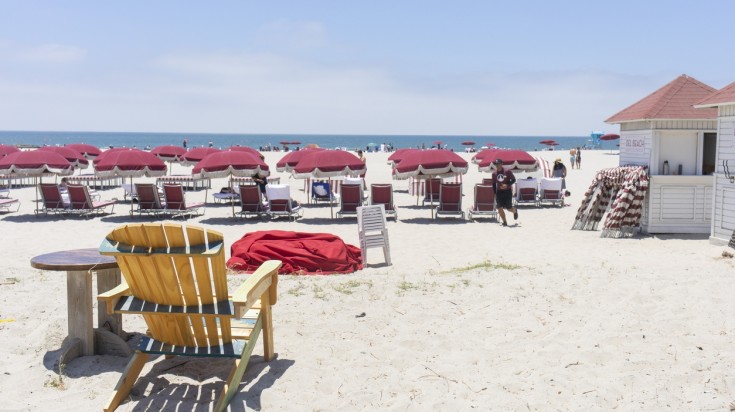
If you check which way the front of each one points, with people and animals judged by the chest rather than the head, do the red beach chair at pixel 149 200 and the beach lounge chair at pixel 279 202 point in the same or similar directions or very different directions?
same or similar directions

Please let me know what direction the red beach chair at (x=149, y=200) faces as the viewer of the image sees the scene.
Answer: facing away from the viewer and to the right of the viewer

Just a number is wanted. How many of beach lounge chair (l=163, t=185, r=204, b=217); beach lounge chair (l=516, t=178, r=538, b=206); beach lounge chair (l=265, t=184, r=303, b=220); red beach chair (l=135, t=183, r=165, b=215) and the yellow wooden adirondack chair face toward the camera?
0

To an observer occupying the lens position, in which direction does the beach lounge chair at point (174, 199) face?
facing away from the viewer and to the right of the viewer

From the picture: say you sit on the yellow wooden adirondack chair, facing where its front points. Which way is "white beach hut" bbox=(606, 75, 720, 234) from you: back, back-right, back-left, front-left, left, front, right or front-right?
front

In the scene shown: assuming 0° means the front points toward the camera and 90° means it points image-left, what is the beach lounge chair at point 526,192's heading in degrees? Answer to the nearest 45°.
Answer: approximately 180°
